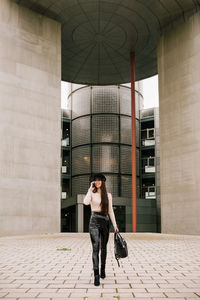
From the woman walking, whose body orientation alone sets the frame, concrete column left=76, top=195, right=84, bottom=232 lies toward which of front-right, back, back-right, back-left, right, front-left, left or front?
back

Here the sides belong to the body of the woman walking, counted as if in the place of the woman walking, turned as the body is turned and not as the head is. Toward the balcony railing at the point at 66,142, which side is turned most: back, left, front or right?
back

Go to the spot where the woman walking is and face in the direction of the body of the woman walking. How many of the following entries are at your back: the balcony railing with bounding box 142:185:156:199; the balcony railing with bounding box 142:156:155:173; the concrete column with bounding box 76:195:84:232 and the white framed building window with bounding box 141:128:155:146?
4

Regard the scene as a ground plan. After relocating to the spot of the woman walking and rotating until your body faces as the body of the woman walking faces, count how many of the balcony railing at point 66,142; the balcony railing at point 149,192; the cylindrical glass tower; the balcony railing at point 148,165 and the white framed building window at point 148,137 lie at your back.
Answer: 5

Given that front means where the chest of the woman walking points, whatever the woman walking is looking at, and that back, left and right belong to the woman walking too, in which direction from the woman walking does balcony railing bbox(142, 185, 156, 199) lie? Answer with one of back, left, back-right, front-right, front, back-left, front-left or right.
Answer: back

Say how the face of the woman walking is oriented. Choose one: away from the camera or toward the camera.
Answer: toward the camera

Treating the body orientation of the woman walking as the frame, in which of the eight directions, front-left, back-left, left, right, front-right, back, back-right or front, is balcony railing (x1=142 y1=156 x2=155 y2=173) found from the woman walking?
back

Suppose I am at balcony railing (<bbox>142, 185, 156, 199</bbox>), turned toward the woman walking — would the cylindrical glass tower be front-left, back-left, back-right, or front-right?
front-right

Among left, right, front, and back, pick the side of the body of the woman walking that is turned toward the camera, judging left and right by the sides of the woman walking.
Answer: front

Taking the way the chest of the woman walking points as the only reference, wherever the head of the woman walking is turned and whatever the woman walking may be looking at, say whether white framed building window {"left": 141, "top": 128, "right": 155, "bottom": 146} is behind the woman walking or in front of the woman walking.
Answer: behind

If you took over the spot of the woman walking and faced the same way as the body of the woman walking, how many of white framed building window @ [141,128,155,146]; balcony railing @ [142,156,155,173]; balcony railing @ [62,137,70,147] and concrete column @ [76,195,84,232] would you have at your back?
4

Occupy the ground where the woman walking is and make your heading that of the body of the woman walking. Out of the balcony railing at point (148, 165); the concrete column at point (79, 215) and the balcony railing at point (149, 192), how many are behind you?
3

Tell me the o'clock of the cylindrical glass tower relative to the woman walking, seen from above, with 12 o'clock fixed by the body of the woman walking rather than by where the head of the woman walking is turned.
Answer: The cylindrical glass tower is roughly at 6 o'clock from the woman walking.
